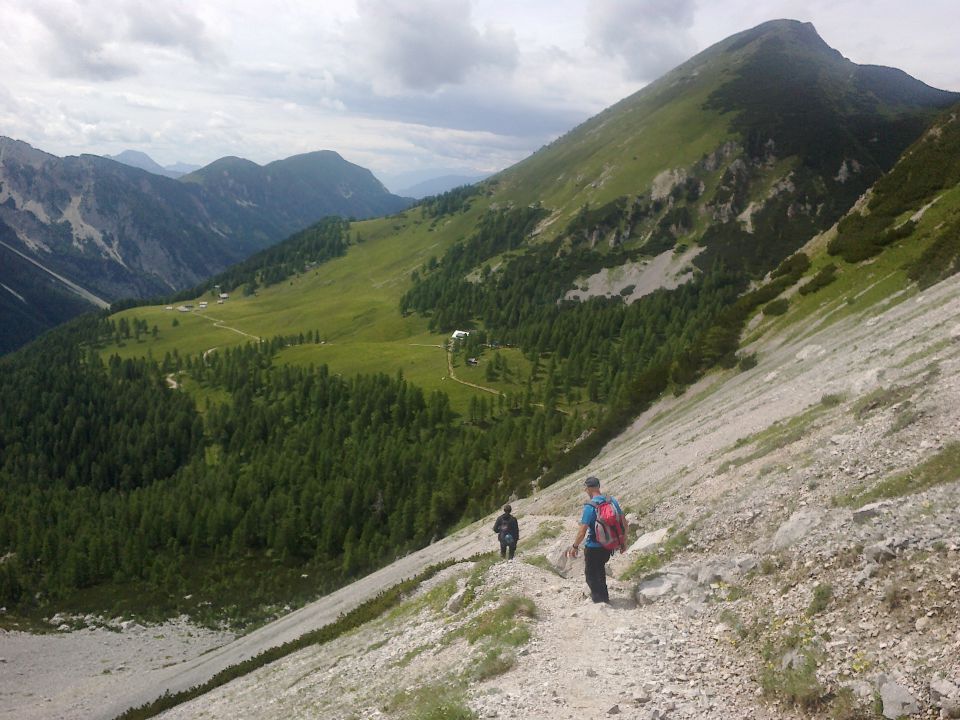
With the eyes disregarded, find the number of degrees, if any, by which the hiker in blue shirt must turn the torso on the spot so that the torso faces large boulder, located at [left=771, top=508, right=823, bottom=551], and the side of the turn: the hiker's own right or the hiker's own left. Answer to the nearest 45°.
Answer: approximately 135° to the hiker's own right

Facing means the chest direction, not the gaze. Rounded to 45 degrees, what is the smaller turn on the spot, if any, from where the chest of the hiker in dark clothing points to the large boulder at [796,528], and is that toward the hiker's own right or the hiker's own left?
approximately 135° to the hiker's own right

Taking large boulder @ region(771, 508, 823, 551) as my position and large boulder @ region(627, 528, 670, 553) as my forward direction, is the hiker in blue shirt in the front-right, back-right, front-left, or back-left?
front-left

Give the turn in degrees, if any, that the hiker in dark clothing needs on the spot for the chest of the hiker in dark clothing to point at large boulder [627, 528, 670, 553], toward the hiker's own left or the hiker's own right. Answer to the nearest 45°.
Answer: approximately 135° to the hiker's own right

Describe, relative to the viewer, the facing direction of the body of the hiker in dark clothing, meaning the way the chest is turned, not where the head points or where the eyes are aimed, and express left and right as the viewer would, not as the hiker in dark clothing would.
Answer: facing away from the viewer

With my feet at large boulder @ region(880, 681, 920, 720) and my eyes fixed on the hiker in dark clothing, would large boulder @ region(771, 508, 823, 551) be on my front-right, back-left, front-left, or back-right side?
front-right

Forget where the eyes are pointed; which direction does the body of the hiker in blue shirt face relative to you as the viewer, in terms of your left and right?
facing away from the viewer and to the left of the viewer

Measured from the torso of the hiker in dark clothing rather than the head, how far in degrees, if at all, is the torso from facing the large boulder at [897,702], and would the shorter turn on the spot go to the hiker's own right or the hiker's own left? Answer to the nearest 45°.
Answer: approximately 180°
